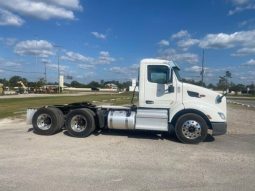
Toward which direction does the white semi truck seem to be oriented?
to the viewer's right
